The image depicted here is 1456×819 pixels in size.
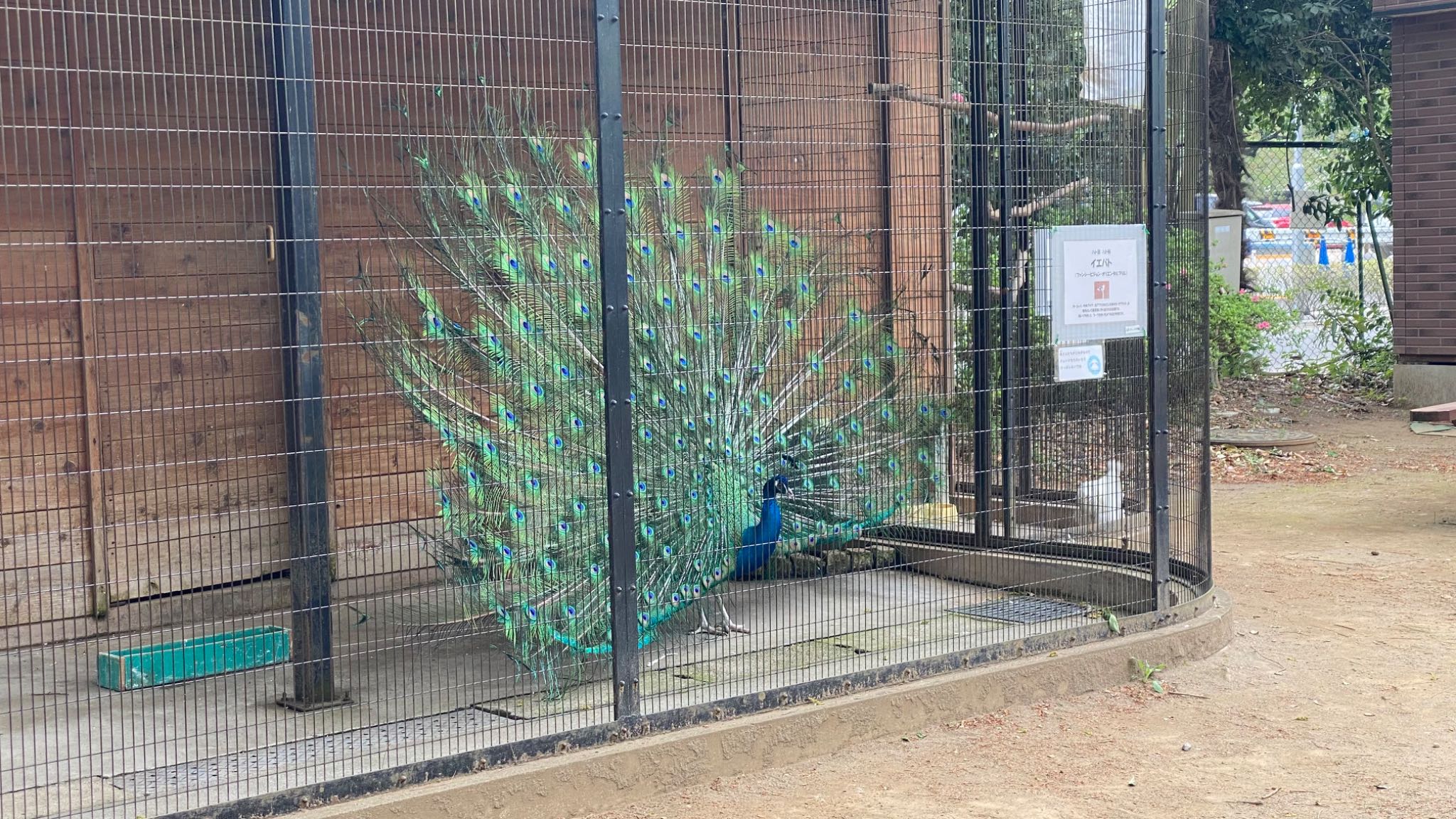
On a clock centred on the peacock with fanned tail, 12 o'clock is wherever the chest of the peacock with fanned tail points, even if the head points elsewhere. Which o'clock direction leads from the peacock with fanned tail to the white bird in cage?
The white bird in cage is roughly at 10 o'clock from the peacock with fanned tail.

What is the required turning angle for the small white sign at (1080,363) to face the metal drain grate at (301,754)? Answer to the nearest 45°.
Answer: approximately 45° to its right

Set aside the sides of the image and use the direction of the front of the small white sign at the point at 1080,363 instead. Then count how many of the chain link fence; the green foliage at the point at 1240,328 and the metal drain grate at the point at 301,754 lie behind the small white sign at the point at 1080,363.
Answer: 2

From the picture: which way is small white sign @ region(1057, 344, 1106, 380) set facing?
toward the camera

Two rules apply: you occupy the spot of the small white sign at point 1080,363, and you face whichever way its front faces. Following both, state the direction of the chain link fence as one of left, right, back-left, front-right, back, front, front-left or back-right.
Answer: back

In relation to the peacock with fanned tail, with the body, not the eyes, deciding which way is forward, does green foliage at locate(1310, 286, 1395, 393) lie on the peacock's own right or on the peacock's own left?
on the peacock's own left

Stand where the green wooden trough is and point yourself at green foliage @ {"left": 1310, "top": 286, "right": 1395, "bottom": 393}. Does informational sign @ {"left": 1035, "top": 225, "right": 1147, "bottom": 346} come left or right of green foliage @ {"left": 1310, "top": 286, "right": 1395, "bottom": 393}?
right

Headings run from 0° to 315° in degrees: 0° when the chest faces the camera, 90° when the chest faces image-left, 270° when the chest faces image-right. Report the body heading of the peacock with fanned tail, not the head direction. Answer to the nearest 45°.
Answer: approximately 315°

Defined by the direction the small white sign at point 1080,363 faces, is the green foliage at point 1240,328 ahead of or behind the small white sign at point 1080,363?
behind
